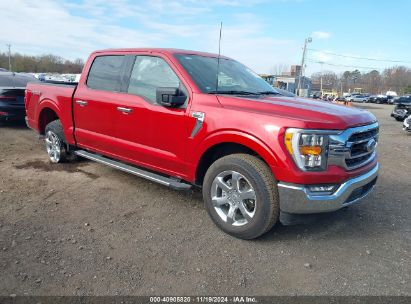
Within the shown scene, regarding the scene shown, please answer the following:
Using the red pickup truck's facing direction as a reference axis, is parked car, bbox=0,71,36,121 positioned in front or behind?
behind

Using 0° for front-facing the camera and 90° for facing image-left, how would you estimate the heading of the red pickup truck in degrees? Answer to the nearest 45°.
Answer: approximately 315°
